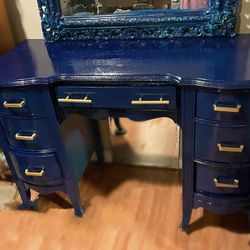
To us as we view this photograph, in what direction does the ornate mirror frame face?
facing the viewer
